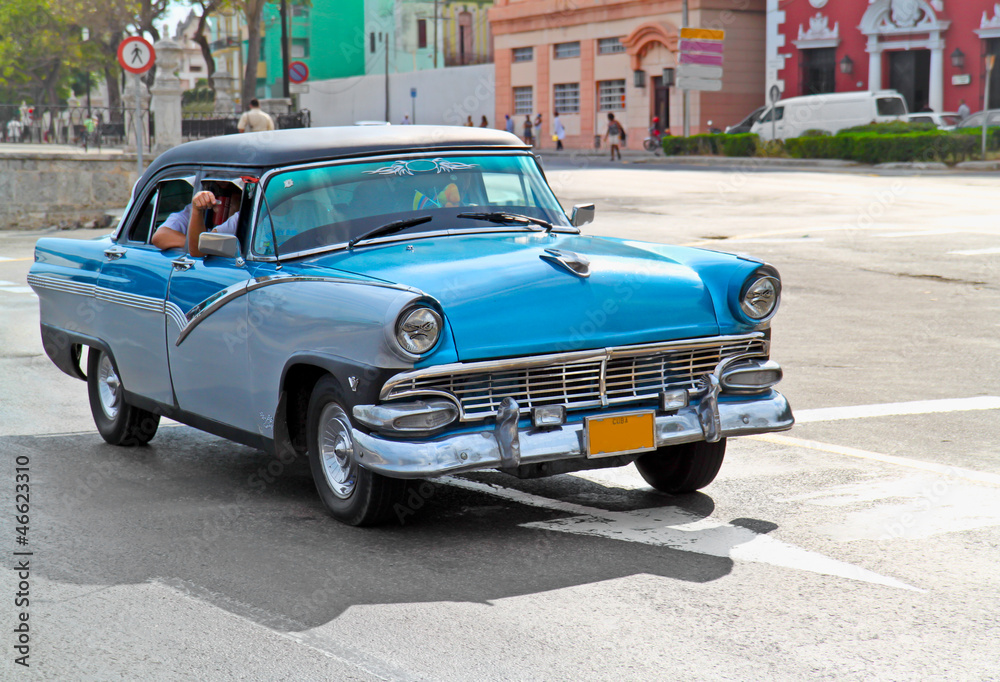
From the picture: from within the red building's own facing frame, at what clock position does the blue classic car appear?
The blue classic car is roughly at 12 o'clock from the red building.

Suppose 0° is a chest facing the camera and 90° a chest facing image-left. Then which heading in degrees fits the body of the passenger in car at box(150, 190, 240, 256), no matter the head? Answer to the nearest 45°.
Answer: approximately 315°

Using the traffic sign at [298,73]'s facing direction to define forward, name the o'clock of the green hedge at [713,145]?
The green hedge is roughly at 9 o'clock from the traffic sign.

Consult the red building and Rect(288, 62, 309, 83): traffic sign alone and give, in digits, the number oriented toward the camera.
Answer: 2

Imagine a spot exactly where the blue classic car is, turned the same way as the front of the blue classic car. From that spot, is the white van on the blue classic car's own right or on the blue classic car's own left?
on the blue classic car's own left

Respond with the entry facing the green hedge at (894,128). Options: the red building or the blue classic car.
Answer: the red building

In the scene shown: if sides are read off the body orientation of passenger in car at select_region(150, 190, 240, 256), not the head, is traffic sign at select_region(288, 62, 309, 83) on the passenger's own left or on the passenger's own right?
on the passenger's own left

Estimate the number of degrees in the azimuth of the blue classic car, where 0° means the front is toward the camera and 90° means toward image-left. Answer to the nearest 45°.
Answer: approximately 315°
